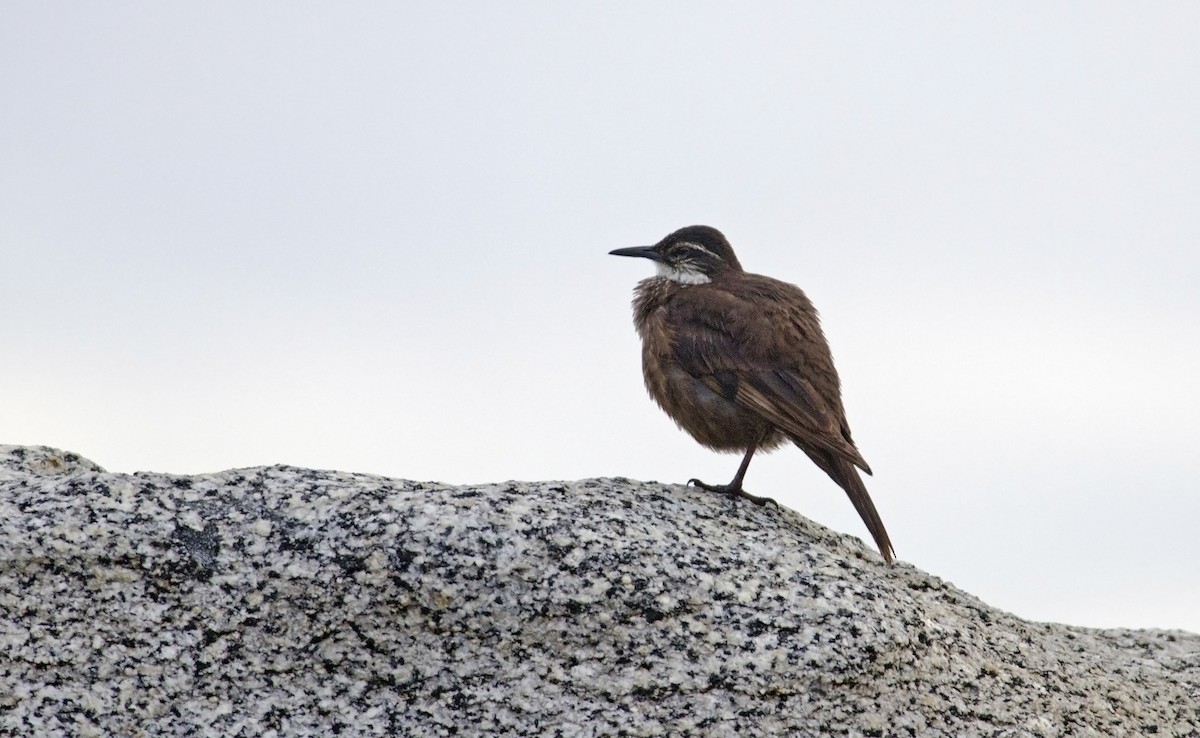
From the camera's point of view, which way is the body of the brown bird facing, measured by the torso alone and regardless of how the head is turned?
to the viewer's left
